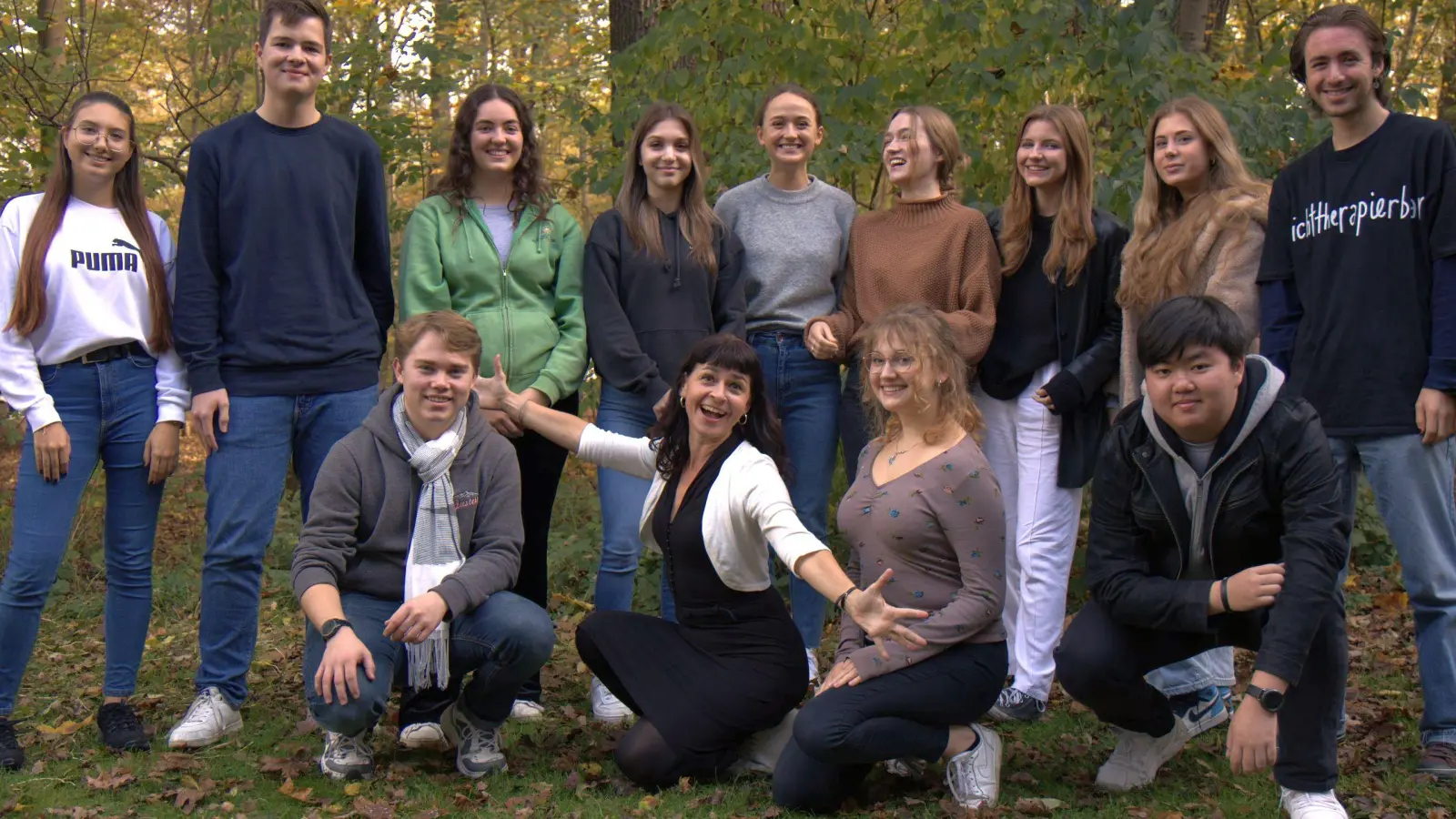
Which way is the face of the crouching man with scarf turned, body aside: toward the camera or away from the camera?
toward the camera

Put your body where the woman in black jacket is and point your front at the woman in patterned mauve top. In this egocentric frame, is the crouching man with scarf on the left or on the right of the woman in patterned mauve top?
right

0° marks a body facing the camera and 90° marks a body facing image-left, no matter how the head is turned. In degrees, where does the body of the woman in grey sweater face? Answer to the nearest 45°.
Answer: approximately 0°

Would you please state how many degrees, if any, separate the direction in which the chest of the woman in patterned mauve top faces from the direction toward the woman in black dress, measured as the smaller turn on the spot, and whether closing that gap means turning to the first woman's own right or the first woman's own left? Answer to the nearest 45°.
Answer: approximately 45° to the first woman's own right

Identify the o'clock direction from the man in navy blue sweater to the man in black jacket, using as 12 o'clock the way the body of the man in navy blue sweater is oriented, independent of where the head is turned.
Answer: The man in black jacket is roughly at 10 o'clock from the man in navy blue sweater.

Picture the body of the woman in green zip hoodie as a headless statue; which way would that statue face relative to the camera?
toward the camera

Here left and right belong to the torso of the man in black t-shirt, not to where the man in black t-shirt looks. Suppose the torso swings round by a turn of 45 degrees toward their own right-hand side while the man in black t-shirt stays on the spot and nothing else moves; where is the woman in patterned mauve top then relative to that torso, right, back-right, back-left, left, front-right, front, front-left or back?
front

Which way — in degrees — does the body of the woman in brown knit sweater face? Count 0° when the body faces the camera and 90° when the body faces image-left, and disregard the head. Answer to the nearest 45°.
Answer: approximately 45°

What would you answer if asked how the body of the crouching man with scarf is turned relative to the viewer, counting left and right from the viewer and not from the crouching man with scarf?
facing the viewer

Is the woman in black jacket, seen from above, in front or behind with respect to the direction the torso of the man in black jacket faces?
behind

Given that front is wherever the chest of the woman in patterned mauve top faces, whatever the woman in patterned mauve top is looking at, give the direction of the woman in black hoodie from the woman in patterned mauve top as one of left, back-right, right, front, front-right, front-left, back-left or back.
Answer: right

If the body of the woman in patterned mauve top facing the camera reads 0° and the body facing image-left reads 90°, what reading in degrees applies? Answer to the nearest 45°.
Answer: approximately 45°
